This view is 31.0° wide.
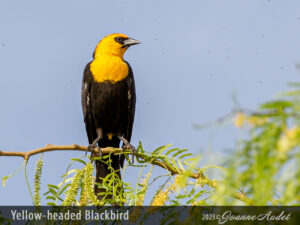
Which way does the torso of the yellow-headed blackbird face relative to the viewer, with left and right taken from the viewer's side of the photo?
facing the viewer
